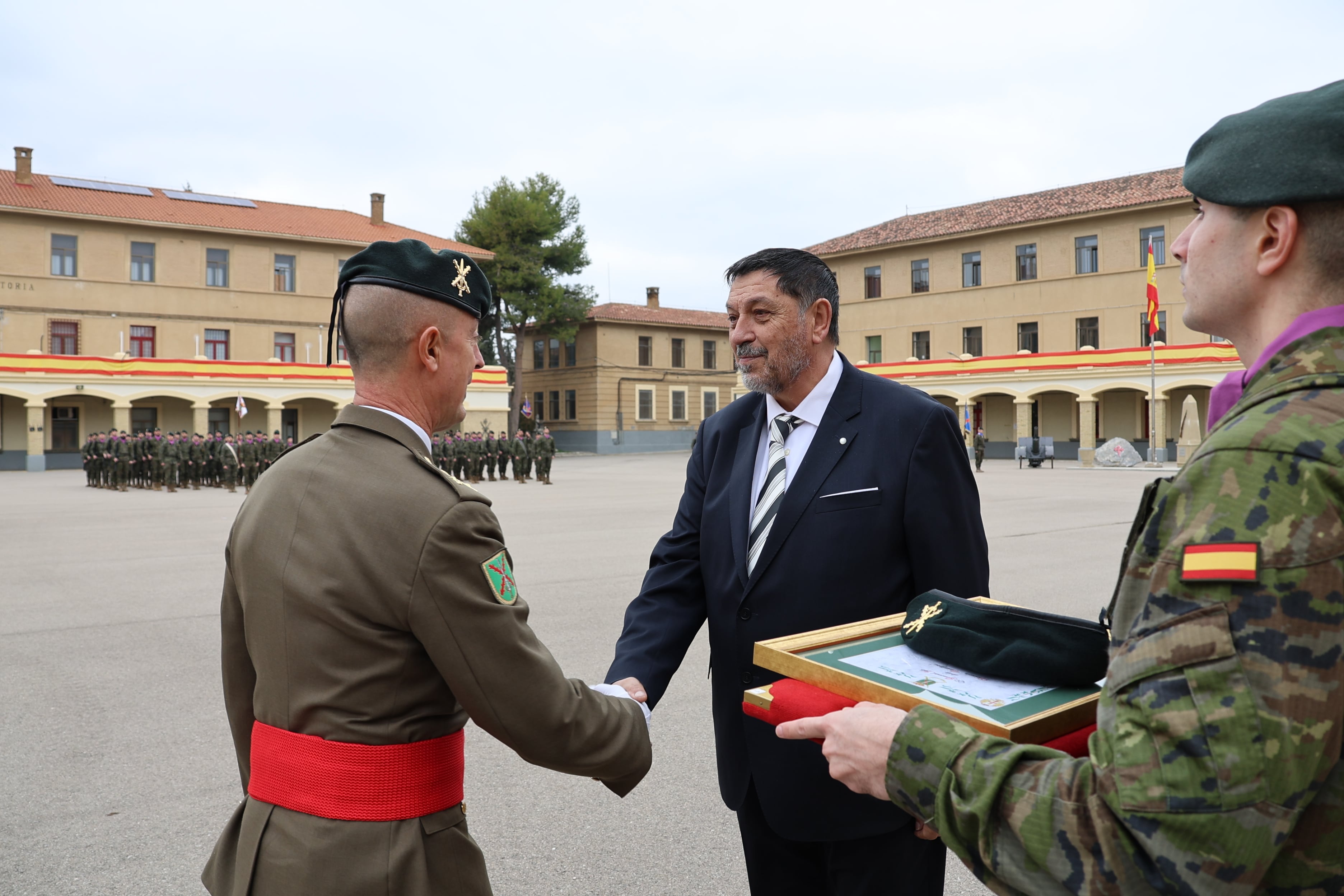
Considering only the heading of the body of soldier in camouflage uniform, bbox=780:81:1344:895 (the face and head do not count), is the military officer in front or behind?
in front

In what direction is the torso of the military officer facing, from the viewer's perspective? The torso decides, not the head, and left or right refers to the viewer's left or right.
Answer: facing away from the viewer and to the right of the viewer

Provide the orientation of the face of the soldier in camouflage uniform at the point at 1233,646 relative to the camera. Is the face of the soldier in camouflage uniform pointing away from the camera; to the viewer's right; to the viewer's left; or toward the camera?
to the viewer's left

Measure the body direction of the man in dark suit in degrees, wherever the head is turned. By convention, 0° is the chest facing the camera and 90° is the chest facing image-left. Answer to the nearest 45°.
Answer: approximately 45°

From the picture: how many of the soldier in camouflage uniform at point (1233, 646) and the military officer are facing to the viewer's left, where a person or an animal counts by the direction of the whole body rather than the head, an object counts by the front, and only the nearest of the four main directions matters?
1

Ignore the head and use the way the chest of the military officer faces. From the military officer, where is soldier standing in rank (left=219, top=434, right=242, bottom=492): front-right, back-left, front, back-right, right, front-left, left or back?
front-left

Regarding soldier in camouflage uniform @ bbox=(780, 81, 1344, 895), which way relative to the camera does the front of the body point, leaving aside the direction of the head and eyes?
to the viewer's left

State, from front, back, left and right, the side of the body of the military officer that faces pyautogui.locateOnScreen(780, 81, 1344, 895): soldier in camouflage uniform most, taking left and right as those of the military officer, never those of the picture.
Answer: right
